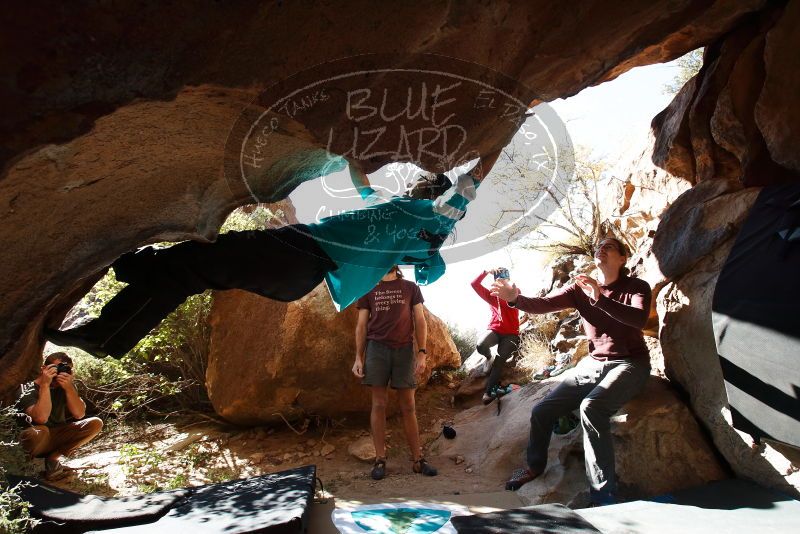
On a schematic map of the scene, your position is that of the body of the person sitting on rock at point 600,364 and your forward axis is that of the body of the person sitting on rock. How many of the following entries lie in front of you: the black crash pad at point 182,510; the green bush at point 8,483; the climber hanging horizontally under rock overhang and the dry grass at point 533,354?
3

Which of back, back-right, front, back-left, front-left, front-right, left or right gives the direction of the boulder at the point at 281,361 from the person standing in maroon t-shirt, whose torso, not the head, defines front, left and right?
back-right

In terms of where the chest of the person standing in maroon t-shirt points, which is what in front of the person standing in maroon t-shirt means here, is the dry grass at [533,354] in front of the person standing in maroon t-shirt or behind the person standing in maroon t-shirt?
behind

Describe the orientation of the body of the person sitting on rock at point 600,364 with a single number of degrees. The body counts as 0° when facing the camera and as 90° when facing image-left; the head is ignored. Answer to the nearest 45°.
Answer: approximately 45°

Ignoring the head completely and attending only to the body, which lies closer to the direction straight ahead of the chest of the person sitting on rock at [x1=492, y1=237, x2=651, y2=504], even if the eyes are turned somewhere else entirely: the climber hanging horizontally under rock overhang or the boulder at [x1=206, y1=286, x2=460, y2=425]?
the climber hanging horizontally under rock overhang

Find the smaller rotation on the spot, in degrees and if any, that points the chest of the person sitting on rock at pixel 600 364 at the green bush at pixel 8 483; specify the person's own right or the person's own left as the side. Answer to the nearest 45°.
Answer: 0° — they already face it

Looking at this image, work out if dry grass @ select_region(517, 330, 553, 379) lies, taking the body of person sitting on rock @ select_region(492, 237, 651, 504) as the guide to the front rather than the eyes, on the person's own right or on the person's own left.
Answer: on the person's own right

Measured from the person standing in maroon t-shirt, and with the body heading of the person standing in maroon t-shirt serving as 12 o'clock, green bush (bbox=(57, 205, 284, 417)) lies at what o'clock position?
The green bush is roughly at 4 o'clock from the person standing in maroon t-shirt.

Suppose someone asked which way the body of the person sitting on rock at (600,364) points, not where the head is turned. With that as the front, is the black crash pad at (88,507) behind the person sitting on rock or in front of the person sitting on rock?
in front

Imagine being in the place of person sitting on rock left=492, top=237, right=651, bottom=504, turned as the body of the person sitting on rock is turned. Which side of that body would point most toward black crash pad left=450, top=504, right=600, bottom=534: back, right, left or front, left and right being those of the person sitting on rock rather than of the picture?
front

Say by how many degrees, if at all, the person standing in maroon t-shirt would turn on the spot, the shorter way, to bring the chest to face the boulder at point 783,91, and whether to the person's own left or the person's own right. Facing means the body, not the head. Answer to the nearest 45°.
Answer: approximately 45° to the person's own left

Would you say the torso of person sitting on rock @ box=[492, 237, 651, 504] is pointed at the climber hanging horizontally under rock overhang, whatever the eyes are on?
yes

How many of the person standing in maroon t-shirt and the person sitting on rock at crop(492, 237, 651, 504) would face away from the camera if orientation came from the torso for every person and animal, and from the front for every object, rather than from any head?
0

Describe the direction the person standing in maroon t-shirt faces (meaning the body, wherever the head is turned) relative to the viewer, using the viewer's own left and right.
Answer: facing the viewer
